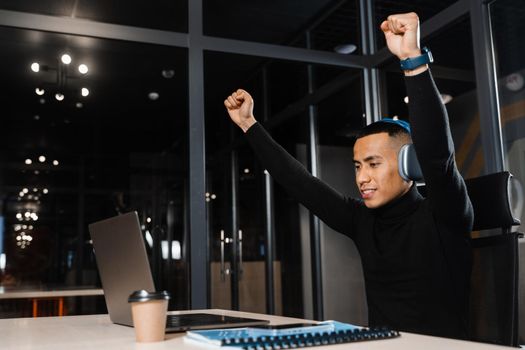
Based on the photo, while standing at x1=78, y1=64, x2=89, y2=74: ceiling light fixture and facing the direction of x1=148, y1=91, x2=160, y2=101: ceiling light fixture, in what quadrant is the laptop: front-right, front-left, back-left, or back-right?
back-right

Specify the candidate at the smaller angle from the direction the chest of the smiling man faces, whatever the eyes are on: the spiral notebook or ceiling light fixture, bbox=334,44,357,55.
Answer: the spiral notebook

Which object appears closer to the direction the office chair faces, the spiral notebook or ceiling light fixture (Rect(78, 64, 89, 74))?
the spiral notebook

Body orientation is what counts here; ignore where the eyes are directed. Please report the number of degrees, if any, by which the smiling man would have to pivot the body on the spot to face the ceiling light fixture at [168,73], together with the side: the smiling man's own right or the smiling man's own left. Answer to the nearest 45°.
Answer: approximately 90° to the smiling man's own right

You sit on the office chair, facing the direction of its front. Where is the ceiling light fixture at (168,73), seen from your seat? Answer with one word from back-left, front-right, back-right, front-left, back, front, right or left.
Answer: right

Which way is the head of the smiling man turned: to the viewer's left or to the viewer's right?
to the viewer's left

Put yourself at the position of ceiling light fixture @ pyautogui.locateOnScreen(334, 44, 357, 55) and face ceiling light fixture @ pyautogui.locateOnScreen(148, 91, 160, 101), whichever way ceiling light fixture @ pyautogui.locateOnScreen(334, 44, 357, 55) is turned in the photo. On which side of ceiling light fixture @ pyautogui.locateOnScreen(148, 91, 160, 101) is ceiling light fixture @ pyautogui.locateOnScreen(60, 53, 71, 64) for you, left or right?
left

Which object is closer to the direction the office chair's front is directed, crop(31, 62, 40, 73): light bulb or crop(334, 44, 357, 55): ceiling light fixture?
the light bulb

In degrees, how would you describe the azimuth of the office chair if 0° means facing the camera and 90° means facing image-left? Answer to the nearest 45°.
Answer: approximately 45°

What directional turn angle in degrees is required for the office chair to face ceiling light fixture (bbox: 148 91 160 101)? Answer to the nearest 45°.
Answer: approximately 90° to its right

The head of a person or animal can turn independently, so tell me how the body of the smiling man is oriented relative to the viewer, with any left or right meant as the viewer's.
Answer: facing the viewer and to the left of the viewer

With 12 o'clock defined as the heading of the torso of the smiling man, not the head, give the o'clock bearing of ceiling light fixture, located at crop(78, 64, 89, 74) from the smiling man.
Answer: The ceiling light fixture is roughly at 3 o'clock from the smiling man.

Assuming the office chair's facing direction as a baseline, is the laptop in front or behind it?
in front

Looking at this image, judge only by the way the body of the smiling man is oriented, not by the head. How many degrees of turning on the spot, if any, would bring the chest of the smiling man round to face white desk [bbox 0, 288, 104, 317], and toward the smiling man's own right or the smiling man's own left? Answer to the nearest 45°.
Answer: approximately 90° to the smiling man's own right
